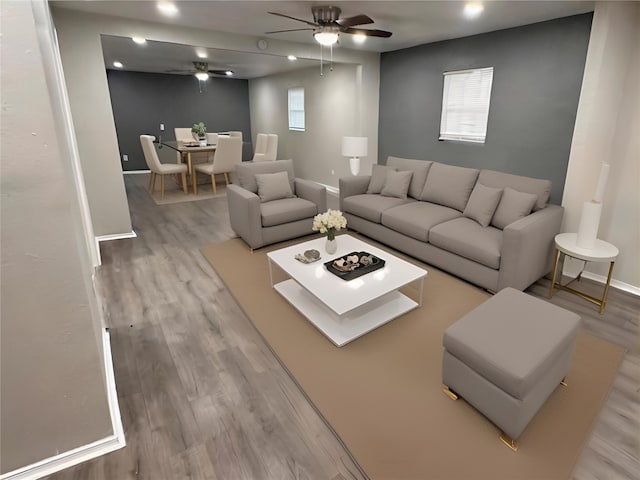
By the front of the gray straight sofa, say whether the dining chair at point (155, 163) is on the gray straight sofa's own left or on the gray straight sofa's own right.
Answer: on the gray straight sofa's own right

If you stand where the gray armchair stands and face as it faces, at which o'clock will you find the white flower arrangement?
The white flower arrangement is roughly at 1 o'clock from the gray armchair.

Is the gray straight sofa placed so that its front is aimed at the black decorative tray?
yes

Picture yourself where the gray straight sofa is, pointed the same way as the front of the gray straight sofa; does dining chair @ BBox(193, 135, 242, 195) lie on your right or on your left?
on your right

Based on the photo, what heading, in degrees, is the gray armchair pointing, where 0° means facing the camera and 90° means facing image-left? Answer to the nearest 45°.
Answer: approximately 315°

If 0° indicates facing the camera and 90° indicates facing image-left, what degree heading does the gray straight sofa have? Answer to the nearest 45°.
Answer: approximately 45°

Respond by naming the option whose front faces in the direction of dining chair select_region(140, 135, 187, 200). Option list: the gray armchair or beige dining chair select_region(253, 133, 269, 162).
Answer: the beige dining chair

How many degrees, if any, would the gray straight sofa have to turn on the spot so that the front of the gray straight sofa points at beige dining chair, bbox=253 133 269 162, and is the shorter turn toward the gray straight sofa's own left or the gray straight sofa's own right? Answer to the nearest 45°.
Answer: approximately 90° to the gray straight sofa's own right

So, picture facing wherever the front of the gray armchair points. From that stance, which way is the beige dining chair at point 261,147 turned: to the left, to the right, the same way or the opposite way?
to the right
